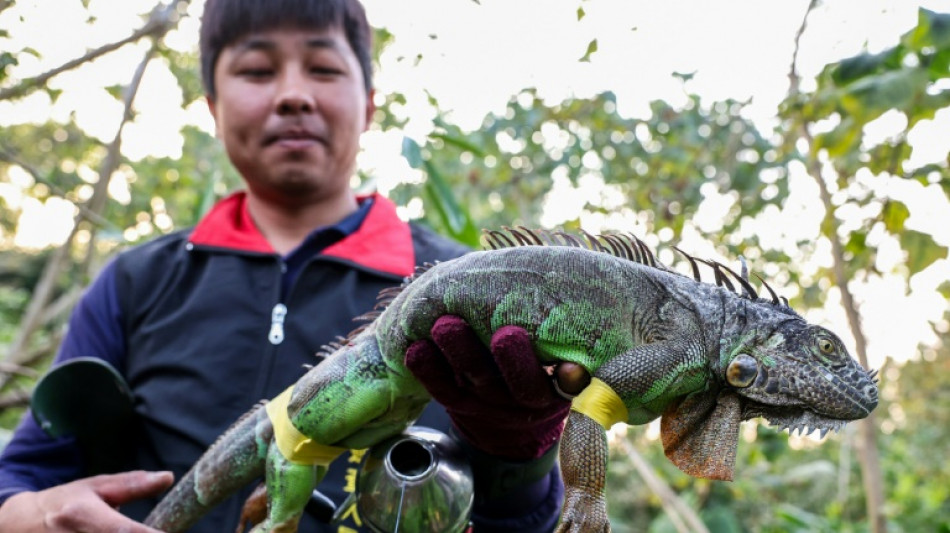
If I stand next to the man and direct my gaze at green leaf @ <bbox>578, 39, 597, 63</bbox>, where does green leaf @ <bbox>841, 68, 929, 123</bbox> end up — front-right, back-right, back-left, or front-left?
front-right

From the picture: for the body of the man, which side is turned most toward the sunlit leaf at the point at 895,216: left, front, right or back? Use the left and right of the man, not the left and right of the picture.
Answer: left

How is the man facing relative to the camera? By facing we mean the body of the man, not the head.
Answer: toward the camera

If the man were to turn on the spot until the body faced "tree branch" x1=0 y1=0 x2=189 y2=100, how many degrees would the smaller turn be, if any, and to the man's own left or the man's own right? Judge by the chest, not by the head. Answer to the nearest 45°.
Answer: approximately 180°

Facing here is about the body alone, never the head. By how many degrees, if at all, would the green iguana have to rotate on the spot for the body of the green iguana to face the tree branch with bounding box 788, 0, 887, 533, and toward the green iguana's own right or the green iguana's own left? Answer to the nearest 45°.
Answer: approximately 45° to the green iguana's own left

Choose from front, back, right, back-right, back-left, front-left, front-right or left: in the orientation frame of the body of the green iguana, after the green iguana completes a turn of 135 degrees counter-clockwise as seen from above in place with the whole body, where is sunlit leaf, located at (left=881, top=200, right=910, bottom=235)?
right

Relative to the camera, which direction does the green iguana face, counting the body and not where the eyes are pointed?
to the viewer's right

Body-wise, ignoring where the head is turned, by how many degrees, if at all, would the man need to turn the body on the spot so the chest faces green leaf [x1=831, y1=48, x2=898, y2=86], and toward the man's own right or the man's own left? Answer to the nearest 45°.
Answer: approximately 90° to the man's own left

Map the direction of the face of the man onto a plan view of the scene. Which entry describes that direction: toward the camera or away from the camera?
toward the camera
